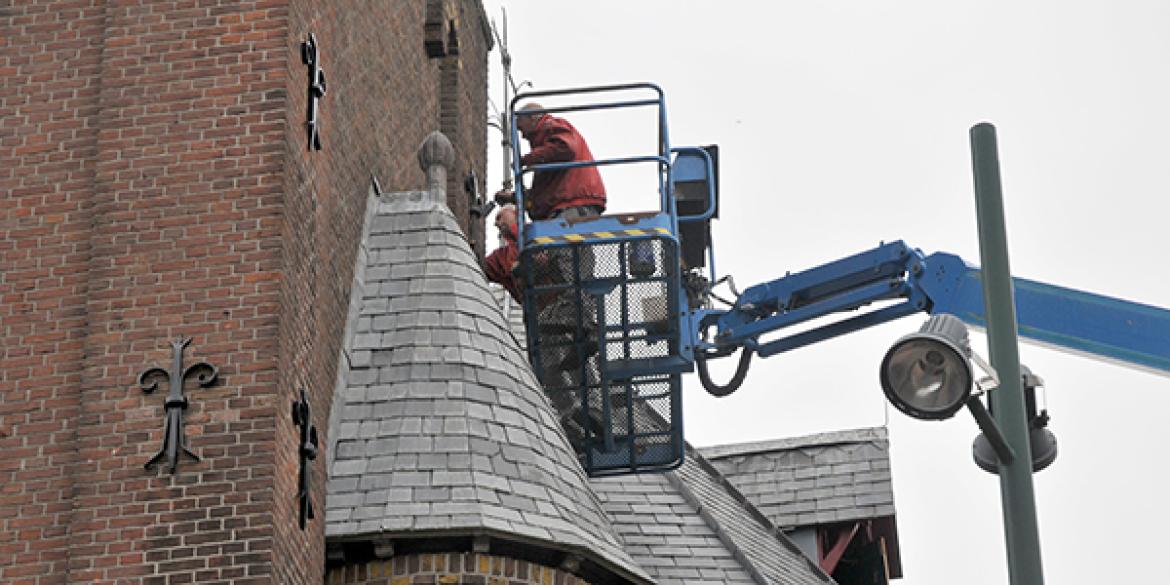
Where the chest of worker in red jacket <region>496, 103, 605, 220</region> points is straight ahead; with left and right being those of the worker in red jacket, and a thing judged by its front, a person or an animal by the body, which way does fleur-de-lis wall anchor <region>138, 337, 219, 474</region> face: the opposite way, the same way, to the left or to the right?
to the left

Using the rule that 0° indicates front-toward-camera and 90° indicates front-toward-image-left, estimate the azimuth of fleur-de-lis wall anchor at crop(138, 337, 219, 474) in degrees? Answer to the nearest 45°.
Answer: approximately 0°

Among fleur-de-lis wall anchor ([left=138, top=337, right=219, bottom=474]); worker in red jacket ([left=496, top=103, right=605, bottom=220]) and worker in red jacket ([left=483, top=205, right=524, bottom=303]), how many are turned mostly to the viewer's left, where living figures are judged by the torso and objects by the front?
2

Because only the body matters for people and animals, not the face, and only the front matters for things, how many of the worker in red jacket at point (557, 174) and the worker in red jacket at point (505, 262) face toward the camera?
0

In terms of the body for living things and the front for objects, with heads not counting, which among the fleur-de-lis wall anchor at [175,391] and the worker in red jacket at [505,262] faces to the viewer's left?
the worker in red jacket

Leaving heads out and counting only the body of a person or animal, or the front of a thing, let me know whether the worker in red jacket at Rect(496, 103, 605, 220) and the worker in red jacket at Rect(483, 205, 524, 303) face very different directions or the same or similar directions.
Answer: same or similar directions

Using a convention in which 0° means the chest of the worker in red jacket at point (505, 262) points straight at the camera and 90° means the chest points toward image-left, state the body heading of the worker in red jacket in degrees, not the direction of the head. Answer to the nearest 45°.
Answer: approximately 90°

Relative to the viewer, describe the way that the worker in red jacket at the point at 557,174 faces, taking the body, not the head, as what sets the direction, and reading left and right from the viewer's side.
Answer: facing to the left of the viewer

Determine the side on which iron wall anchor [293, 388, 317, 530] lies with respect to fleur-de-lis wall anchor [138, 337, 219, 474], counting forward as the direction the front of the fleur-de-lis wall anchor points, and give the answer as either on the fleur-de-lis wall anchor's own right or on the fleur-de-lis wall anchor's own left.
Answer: on the fleur-de-lis wall anchor's own left

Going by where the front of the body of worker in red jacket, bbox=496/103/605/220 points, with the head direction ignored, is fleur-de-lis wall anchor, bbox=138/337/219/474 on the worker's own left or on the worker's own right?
on the worker's own left
